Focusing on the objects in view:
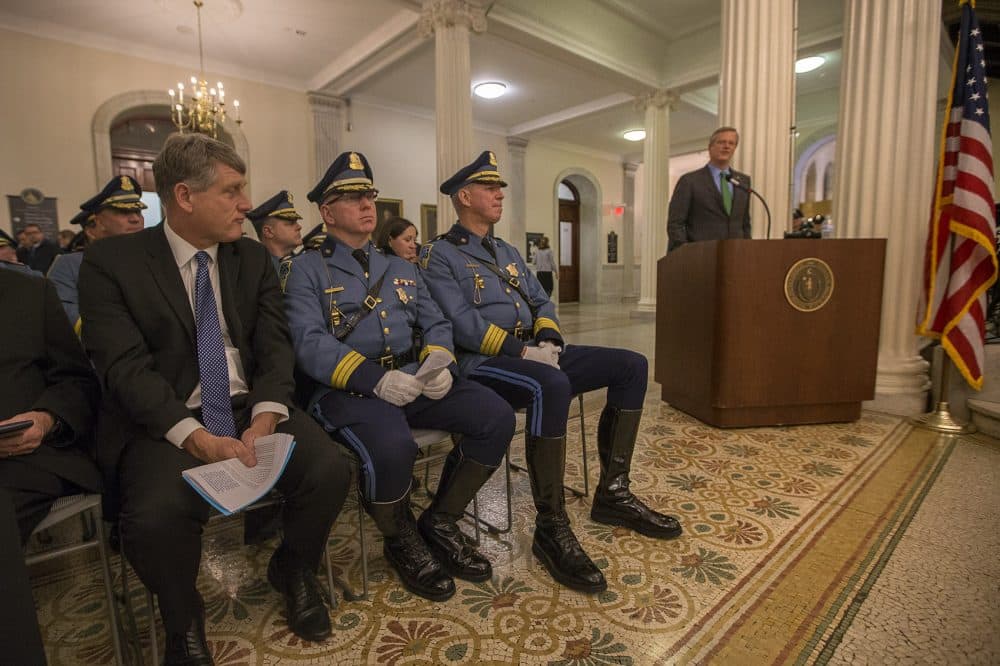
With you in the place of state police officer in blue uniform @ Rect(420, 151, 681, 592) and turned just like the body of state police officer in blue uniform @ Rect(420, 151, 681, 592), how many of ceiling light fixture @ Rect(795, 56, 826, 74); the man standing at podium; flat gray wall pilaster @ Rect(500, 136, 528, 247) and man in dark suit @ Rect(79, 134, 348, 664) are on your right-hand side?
1

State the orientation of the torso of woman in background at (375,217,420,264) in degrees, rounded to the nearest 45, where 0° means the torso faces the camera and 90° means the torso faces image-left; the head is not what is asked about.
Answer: approximately 315°

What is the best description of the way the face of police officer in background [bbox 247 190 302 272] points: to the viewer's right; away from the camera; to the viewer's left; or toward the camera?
to the viewer's right

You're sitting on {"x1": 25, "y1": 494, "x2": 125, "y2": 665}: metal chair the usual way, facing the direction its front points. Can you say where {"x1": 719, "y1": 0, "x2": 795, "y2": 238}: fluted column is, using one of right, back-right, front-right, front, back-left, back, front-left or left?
front-left

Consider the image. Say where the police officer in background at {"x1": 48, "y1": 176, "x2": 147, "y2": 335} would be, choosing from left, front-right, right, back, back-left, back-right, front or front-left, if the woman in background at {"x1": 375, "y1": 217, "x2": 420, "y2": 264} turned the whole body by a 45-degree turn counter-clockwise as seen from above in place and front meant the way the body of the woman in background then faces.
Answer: back-right

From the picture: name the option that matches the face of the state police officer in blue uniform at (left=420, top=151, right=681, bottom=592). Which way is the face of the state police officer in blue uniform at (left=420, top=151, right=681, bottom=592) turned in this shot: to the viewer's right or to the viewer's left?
to the viewer's right

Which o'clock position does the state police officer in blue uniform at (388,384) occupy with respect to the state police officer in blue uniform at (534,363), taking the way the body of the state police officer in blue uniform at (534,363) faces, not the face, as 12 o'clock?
the state police officer in blue uniform at (388,384) is roughly at 3 o'clock from the state police officer in blue uniform at (534,363).

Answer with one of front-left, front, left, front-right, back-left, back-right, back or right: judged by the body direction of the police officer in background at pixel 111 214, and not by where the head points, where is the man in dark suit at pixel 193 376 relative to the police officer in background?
front-right

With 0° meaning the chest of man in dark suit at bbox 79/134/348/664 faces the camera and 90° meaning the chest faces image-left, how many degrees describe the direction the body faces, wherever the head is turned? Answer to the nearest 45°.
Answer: approximately 315°

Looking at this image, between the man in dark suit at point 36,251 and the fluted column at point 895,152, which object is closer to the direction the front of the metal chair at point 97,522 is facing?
the fluted column

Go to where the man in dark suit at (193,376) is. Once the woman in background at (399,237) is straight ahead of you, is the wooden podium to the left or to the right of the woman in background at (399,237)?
right

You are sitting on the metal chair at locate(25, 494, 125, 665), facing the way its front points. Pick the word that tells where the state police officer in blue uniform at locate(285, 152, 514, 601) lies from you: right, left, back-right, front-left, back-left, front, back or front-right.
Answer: front-left
